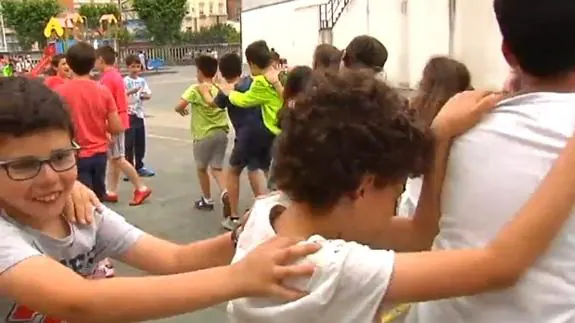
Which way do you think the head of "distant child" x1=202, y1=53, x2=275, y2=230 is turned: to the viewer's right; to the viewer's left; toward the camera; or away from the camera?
away from the camera

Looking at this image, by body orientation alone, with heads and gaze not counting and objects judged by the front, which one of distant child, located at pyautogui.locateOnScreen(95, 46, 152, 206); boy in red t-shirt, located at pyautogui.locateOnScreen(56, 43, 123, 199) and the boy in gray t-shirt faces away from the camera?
the boy in red t-shirt

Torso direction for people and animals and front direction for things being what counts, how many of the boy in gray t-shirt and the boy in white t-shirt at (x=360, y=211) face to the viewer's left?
0

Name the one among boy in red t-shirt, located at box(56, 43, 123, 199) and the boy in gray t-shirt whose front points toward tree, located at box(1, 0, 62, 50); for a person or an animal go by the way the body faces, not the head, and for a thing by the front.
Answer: the boy in red t-shirt

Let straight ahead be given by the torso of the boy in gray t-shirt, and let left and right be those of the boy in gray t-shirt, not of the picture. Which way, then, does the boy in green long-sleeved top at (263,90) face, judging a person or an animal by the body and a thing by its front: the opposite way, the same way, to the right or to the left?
the opposite way

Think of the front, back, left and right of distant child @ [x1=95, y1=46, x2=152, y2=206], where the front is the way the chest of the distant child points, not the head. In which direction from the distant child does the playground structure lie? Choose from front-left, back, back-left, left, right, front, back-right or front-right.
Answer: right

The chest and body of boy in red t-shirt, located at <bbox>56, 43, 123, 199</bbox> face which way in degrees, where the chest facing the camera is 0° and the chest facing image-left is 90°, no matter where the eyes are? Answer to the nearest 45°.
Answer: approximately 180°

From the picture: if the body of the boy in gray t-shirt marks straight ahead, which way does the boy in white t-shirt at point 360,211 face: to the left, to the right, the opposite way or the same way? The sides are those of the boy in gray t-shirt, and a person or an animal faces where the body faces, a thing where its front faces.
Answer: to the left

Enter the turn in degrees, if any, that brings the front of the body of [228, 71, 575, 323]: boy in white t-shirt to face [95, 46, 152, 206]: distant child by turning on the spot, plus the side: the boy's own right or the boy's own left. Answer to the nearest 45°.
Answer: approximately 90° to the boy's own left
